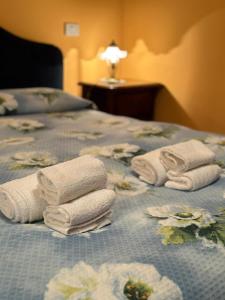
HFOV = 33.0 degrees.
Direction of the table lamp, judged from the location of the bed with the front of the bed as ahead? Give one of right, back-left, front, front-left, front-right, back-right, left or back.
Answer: back-left

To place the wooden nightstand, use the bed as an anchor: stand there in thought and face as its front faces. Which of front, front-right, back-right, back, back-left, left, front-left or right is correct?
back-left

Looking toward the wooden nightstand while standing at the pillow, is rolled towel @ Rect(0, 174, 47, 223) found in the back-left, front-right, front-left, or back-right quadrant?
back-right

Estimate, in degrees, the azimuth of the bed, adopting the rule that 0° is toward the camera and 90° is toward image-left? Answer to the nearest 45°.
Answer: approximately 315°
